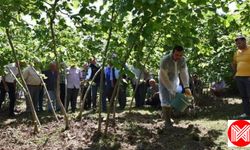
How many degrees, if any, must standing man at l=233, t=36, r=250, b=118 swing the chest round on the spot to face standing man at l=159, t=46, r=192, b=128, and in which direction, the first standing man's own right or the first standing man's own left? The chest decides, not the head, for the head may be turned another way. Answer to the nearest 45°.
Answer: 0° — they already face them

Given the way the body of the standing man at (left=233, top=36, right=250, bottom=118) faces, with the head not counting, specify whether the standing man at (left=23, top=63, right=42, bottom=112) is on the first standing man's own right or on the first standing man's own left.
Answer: on the first standing man's own right

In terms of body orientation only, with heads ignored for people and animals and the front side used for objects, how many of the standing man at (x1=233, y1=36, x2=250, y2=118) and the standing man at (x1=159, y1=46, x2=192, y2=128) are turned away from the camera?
0

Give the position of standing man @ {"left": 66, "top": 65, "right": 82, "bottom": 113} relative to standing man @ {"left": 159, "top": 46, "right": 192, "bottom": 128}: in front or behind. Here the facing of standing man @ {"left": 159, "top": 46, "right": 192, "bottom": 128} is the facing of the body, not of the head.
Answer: behind

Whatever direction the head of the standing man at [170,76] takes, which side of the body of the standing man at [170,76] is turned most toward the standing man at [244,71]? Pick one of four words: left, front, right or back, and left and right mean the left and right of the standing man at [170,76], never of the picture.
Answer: left

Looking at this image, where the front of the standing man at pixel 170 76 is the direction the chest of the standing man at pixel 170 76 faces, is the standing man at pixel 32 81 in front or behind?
behind

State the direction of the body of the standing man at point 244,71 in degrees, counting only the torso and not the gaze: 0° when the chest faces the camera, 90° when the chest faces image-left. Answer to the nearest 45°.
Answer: approximately 45°

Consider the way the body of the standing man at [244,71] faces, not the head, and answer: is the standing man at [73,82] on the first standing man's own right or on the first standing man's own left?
on the first standing man's own right

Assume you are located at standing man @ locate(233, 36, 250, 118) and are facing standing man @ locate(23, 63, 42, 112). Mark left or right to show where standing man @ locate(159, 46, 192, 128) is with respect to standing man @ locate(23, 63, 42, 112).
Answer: left

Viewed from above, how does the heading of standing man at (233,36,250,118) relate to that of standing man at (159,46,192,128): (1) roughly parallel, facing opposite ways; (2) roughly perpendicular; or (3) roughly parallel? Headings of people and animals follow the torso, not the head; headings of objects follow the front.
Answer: roughly perpendicular
